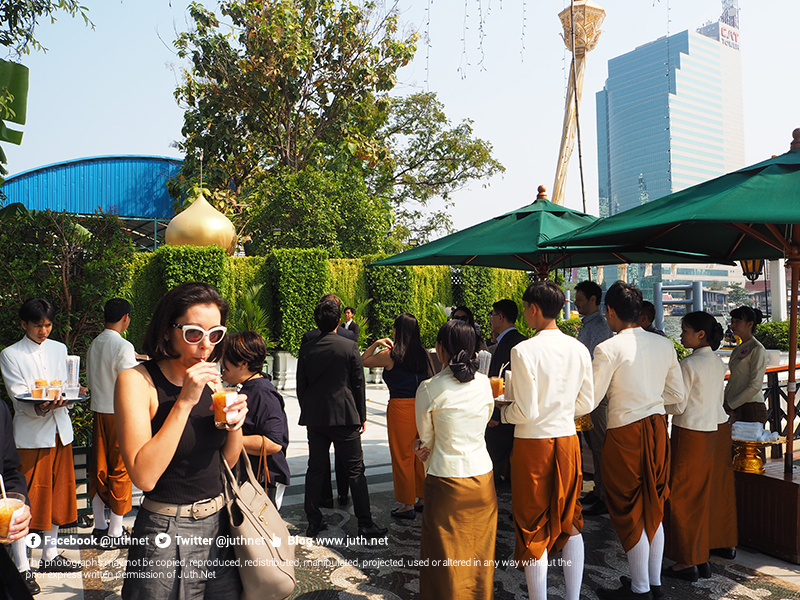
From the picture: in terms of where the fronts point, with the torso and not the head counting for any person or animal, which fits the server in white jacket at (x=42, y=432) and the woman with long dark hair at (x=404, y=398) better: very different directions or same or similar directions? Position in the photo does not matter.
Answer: very different directions

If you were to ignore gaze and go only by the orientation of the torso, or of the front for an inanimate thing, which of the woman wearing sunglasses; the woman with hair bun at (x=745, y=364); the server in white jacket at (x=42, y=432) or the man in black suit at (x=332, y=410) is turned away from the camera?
the man in black suit

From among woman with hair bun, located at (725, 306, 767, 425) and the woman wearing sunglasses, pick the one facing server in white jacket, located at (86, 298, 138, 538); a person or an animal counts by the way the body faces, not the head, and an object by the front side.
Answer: the woman with hair bun

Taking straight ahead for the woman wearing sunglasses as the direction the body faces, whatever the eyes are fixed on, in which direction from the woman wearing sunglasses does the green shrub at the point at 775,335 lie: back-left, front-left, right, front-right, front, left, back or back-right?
left

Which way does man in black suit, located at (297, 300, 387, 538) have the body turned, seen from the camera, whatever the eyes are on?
away from the camera

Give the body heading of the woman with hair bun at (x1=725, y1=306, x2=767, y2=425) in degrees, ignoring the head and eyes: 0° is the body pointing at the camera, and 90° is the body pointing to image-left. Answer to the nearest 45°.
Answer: approximately 45°

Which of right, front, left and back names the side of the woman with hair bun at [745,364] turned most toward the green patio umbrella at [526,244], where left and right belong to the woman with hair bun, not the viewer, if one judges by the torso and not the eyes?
front

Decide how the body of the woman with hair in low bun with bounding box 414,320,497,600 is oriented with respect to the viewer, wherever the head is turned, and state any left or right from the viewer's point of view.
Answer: facing away from the viewer and to the left of the viewer

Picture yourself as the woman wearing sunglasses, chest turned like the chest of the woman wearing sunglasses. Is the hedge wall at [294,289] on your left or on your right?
on your left

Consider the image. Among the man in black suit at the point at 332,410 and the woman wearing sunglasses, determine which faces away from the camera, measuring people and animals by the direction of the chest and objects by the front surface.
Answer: the man in black suit

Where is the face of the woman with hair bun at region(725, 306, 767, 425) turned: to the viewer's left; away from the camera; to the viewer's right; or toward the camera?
to the viewer's left

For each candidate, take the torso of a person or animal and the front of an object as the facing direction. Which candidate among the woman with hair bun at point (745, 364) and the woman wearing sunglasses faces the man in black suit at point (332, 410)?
the woman with hair bun

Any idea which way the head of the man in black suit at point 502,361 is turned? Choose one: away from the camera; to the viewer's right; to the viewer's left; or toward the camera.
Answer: to the viewer's left

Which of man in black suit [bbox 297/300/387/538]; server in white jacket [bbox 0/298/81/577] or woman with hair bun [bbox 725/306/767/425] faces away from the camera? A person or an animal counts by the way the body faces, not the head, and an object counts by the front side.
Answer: the man in black suit
